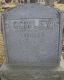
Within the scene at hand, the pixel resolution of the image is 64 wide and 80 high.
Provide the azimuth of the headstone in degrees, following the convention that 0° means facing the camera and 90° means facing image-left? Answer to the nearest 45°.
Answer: approximately 0°
